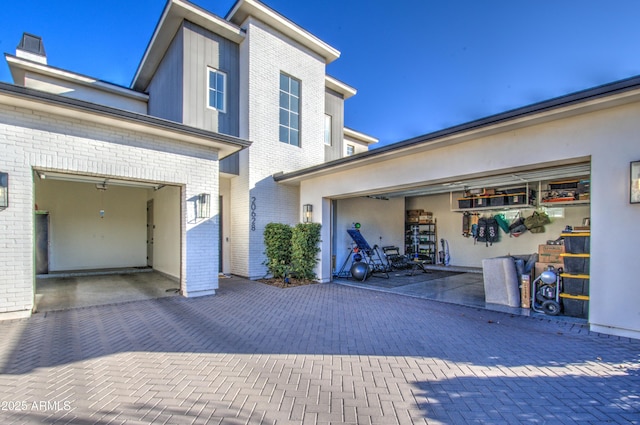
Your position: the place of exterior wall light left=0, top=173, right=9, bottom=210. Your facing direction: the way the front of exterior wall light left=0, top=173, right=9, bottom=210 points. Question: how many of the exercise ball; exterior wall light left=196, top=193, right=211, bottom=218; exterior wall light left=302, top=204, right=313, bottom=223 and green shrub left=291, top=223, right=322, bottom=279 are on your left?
4

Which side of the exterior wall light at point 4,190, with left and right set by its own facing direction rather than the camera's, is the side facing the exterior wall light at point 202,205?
left

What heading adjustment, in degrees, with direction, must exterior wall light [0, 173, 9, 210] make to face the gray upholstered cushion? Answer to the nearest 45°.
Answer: approximately 45° to its left

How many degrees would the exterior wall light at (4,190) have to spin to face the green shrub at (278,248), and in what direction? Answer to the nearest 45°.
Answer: approximately 90° to its left

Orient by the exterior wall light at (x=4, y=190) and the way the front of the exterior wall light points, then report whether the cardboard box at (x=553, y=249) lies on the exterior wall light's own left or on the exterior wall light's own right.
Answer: on the exterior wall light's own left

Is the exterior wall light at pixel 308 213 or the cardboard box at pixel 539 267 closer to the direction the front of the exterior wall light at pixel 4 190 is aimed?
the cardboard box

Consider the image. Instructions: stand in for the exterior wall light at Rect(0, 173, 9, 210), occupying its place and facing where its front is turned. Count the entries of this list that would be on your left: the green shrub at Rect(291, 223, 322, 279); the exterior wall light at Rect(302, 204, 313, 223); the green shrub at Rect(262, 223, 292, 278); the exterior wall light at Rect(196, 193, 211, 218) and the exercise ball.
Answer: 5

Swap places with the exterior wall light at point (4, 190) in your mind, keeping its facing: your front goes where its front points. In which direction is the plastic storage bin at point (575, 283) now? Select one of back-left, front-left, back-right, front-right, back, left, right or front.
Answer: front-left

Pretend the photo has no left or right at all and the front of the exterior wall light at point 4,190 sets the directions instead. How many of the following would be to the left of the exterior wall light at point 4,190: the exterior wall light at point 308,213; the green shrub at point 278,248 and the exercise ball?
3

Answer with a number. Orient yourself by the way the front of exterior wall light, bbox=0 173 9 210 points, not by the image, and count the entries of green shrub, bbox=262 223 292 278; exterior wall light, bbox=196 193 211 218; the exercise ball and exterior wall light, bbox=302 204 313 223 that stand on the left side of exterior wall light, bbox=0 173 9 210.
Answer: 4

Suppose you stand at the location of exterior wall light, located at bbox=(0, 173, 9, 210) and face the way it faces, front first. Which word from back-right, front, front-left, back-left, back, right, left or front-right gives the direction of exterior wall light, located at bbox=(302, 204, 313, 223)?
left

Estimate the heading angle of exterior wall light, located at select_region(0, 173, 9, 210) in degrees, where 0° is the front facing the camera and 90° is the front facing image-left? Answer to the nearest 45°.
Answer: approximately 0°

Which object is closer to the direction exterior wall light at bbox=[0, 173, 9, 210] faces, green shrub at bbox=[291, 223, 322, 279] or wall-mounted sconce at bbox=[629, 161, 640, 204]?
the wall-mounted sconce

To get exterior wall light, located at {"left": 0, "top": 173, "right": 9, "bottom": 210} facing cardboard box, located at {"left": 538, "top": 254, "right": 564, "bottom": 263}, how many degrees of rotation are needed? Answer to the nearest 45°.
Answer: approximately 45° to its left

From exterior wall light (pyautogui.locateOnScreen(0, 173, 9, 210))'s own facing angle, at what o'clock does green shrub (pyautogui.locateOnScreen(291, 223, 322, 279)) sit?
The green shrub is roughly at 9 o'clock from the exterior wall light.
